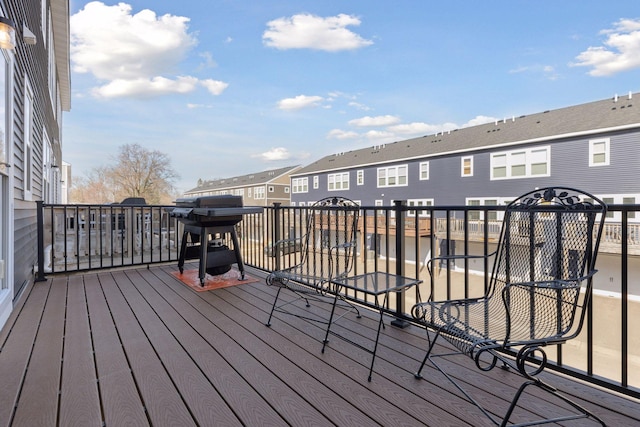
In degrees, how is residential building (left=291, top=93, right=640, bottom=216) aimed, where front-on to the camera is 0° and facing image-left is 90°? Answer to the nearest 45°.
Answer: approximately 45°

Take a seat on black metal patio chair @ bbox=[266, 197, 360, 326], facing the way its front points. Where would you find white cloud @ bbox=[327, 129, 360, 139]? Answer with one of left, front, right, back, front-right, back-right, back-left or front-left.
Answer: back-right

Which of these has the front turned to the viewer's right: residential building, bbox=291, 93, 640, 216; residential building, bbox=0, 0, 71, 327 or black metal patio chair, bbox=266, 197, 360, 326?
residential building, bbox=0, 0, 71, 327

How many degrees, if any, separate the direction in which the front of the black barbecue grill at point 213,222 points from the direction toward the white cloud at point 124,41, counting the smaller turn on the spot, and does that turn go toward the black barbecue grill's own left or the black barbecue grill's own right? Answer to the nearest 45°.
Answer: approximately 135° to the black barbecue grill's own right

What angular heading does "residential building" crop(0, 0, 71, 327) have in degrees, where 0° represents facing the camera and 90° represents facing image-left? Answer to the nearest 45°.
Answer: approximately 270°

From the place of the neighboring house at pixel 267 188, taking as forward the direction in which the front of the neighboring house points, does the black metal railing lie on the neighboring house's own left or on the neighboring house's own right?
on the neighboring house's own left

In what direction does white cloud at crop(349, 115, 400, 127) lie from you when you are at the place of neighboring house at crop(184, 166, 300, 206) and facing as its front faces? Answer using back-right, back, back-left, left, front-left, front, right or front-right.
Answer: back

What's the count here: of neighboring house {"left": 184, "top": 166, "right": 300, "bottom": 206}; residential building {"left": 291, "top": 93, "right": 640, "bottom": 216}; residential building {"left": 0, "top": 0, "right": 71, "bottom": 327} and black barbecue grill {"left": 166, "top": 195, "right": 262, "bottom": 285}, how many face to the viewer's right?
1

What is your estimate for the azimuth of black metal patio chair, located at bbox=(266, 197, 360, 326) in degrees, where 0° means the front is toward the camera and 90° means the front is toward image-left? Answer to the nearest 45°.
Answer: approximately 45°

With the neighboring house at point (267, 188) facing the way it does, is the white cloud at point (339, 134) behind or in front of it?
behind

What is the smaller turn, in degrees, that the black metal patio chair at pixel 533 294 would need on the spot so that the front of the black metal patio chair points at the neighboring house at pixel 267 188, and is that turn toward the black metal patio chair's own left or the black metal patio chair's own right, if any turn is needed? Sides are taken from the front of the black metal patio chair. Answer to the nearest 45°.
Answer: approximately 90° to the black metal patio chair's own right
